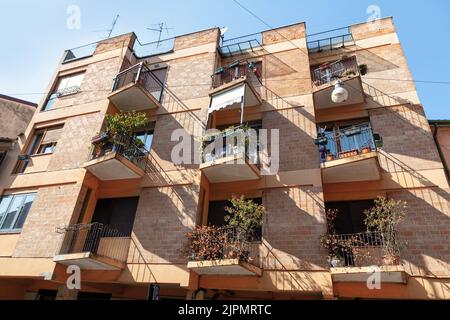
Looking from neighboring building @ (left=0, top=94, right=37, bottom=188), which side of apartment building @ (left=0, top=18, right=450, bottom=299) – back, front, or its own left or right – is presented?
right

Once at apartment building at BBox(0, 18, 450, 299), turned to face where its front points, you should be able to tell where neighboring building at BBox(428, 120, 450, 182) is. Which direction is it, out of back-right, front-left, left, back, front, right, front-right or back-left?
left

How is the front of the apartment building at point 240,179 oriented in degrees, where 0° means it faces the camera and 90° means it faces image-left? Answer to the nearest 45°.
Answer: approximately 0°
